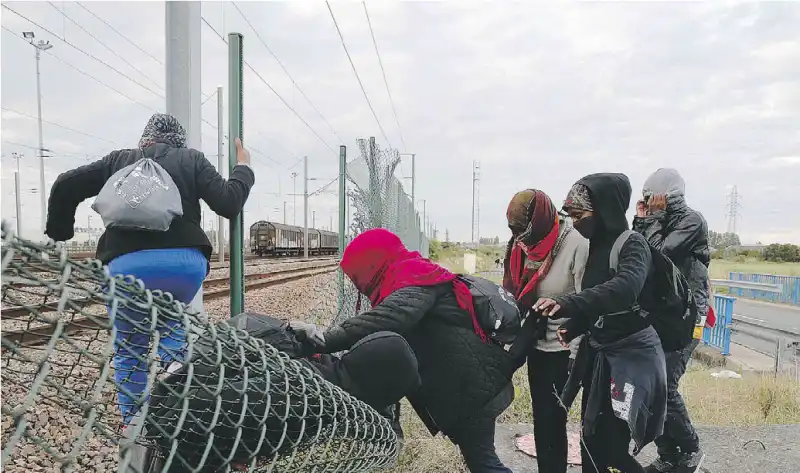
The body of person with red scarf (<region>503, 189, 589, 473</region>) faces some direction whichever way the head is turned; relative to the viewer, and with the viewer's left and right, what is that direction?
facing the viewer and to the left of the viewer

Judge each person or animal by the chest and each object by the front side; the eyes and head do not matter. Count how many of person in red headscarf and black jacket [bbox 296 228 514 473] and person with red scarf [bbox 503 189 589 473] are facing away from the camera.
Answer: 0

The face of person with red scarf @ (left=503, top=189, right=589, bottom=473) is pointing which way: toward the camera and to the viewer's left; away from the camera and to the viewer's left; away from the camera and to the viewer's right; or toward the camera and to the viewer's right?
toward the camera and to the viewer's left

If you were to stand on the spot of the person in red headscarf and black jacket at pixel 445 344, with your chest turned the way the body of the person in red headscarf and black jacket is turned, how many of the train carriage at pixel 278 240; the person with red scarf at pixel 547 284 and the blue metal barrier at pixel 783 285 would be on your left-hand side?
0

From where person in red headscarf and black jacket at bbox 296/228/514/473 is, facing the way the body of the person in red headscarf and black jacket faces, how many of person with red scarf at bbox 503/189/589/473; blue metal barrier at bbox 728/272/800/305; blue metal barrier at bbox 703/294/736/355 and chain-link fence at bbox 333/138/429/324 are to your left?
0

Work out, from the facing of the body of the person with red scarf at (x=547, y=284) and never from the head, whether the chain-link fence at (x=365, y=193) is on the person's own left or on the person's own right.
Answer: on the person's own right

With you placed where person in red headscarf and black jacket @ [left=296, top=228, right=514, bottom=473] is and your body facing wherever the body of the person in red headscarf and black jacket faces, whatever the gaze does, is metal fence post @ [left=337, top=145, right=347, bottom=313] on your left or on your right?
on your right

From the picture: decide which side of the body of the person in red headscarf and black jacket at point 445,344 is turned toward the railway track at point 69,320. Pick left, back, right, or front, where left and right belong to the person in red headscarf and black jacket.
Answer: front

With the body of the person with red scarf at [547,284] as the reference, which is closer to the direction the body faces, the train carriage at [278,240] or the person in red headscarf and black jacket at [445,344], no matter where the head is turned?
the person in red headscarf and black jacket

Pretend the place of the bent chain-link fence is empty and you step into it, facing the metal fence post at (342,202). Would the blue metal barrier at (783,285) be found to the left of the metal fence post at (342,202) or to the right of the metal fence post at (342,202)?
right

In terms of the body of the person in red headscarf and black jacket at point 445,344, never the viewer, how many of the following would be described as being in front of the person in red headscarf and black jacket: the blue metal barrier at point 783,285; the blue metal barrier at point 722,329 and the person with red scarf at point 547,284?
0

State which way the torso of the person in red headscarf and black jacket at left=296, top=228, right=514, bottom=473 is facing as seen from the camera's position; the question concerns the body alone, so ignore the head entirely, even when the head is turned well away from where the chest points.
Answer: to the viewer's left

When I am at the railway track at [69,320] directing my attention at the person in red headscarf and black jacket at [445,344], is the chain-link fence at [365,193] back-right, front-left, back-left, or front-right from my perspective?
front-left

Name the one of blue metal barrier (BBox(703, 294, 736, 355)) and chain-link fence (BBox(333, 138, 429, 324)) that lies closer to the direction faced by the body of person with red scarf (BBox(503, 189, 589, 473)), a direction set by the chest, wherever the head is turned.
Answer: the chain-link fence
